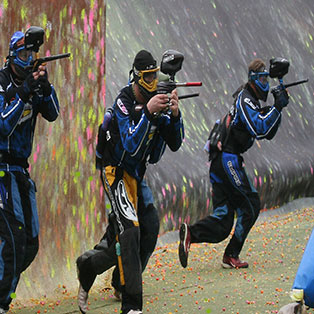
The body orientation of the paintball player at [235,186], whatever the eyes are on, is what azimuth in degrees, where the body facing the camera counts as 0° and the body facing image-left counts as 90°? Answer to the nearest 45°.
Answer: approximately 270°

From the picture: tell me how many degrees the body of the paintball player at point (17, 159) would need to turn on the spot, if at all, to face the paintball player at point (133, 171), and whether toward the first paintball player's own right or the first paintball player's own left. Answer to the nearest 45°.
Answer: approximately 45° to the first paintball player's own left

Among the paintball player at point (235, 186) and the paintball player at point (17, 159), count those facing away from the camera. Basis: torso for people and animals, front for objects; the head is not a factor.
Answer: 0

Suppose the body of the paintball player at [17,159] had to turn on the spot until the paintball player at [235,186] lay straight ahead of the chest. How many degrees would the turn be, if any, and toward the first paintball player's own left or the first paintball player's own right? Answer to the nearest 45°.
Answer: approximately 90° to the first paintball player's own left

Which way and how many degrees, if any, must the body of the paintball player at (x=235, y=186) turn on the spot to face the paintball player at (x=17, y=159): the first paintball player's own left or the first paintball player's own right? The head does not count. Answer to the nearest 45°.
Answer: approximately 135° to the first paintball player's own right

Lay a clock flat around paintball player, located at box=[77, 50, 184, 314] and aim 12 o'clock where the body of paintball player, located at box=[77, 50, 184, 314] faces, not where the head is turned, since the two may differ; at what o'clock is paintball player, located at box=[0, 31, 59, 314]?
paintball player, located at box=[0, 31, 59, 314] is roughly at 4 o'clock from paintball player, located at box=[77, 50, 184, 314].

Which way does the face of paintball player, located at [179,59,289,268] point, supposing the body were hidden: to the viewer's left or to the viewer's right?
to the viewer's right

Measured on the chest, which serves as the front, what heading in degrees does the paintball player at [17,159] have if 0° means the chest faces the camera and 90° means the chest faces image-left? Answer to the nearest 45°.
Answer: approximately 315°

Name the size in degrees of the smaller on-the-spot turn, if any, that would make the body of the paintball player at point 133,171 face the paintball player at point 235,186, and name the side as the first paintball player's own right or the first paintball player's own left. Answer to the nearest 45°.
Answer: approximately 90° to the first paintball player's own left
